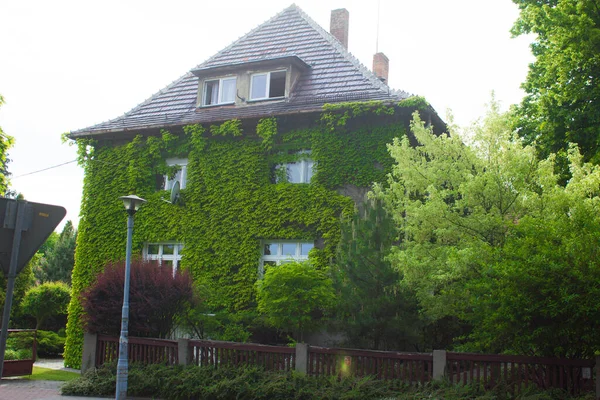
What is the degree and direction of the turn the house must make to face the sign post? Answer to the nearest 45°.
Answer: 0° — it already faces it

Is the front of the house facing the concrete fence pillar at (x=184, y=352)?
yes

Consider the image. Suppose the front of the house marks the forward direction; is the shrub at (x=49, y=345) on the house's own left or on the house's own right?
on the house's own right

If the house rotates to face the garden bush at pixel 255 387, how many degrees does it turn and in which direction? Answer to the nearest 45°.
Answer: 0° — it already faces it

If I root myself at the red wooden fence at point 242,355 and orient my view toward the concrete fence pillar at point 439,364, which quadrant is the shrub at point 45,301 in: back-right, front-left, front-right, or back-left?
back-left

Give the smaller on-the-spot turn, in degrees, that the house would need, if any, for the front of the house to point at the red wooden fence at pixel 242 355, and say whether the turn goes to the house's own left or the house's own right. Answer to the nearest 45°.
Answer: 0° — it already faces it

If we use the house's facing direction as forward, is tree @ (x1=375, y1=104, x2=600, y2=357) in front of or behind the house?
in front

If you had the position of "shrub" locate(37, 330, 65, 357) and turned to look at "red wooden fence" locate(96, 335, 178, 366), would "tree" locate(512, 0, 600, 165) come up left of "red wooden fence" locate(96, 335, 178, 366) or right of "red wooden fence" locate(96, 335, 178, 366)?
left

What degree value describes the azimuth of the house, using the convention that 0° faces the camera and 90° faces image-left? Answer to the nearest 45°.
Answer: approximately 0°

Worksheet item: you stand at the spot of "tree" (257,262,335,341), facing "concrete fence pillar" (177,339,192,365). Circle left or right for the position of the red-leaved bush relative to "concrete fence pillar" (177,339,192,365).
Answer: right
